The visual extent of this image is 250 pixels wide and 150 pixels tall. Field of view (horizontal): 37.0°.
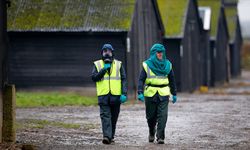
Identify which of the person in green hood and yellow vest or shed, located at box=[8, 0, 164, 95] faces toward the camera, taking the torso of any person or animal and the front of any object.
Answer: the person in green hood and yellow vest

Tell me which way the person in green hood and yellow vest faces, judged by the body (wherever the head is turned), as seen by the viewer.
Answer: toward the camera

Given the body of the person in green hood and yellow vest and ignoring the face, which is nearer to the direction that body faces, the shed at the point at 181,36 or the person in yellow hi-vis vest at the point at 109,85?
the person in yellow hi-vis vest

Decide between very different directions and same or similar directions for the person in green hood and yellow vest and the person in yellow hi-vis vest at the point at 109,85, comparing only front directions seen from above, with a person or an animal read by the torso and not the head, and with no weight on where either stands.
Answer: same or similar directions

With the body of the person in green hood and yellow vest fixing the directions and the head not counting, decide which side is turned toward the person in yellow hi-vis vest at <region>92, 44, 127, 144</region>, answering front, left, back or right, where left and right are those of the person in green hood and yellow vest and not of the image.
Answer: right

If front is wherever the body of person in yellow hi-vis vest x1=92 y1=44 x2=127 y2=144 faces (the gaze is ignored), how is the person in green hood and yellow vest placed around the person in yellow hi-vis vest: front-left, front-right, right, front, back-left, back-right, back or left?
left

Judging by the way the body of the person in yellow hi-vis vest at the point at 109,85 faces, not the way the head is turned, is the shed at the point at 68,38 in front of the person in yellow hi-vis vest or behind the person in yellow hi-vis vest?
behind
